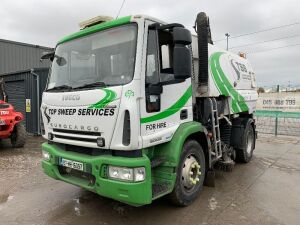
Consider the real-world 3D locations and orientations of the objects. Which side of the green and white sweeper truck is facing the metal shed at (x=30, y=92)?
right

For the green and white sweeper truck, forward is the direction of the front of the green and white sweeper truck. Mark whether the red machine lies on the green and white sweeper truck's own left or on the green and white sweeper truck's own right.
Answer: on the green and white sweeper truck's own right

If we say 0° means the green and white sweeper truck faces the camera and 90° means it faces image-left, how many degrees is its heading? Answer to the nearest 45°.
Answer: approximately 45°
